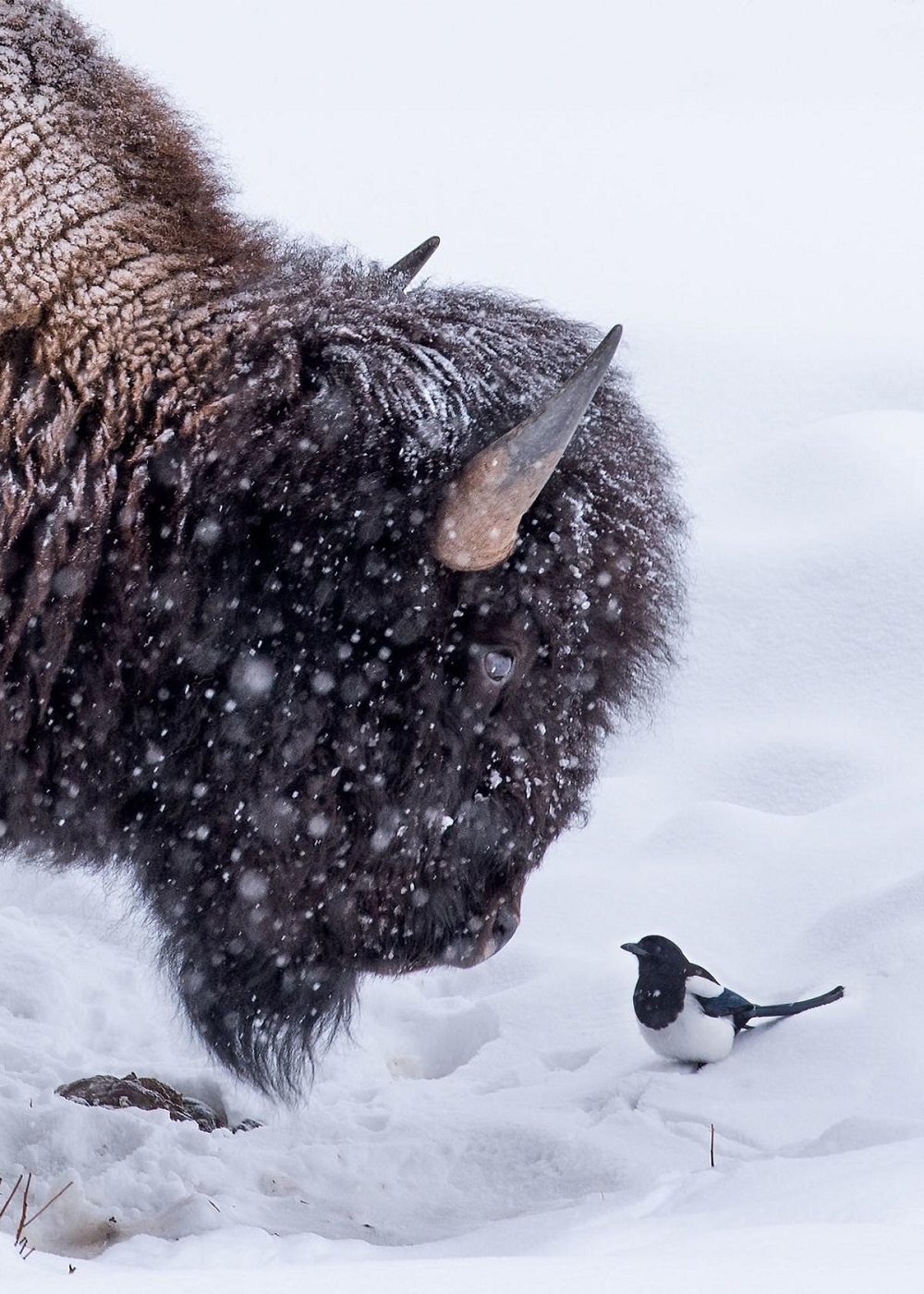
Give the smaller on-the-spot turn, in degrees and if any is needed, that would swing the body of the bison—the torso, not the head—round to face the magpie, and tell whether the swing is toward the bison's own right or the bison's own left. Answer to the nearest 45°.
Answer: approximately 45° to the bison's own left

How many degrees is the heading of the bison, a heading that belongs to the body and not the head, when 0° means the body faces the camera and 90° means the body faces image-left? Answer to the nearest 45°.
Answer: approximately 270°
